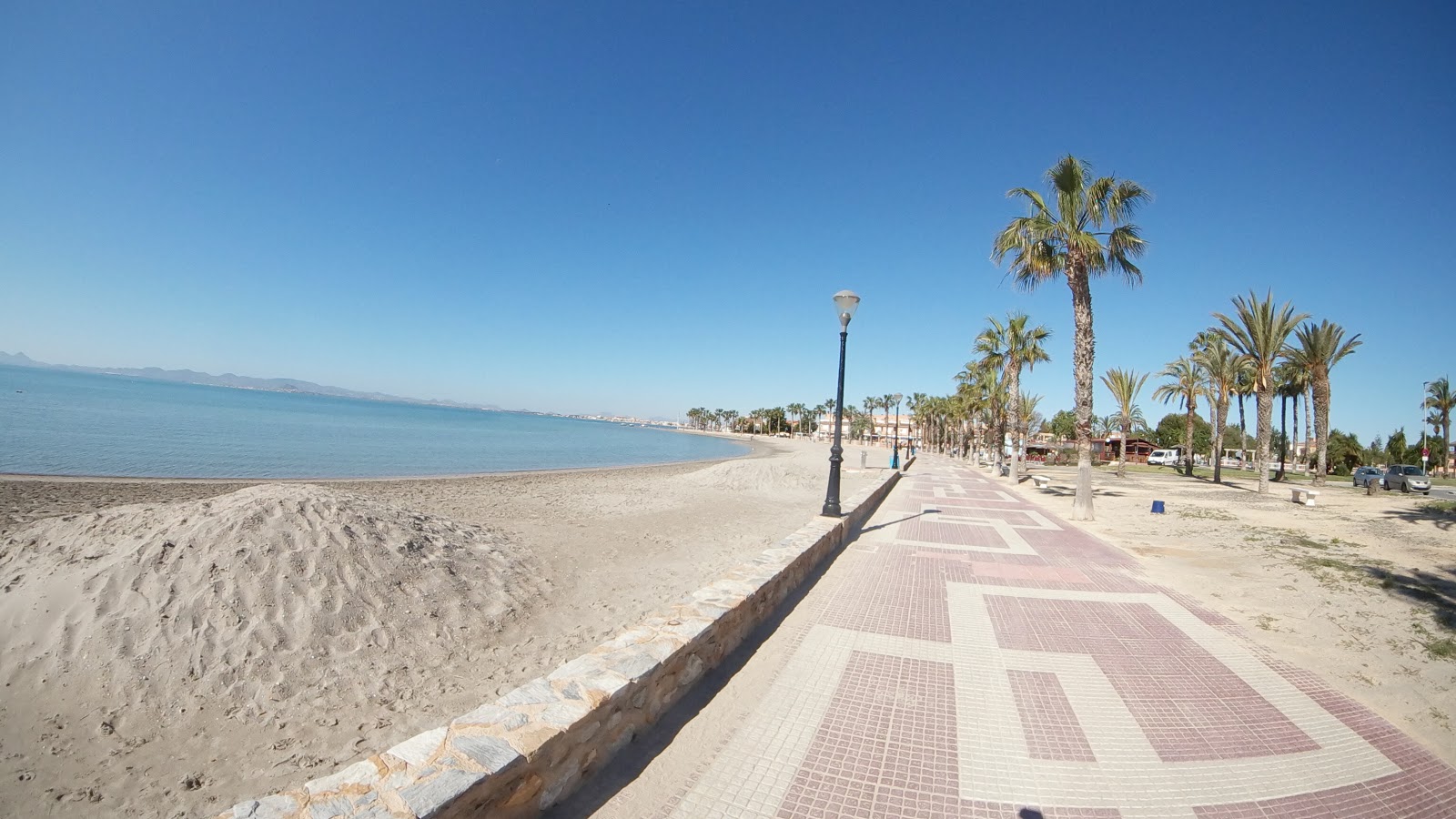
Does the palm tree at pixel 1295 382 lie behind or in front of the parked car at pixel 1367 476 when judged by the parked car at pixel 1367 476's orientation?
behind

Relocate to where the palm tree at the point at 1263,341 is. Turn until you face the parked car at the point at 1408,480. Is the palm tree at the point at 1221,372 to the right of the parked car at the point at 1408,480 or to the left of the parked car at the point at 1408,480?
left

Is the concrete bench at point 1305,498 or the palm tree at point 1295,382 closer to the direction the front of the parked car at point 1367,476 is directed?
the concrete bench

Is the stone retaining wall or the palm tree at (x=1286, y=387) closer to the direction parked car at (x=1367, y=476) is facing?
the stone retaining wall

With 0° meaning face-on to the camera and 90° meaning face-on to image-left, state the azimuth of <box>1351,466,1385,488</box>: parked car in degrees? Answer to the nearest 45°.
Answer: approximately 315°

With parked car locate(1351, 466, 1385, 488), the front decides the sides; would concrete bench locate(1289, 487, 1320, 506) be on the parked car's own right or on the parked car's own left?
on the parked car's own right

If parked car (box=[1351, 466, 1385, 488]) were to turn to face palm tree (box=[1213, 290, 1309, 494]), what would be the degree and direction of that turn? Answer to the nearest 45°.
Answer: approximately 45° to its right

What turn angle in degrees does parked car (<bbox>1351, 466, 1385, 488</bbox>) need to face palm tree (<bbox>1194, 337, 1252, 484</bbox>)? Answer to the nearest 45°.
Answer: approximately 90° to its right

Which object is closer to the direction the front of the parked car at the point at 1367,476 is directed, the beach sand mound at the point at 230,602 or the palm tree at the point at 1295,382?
the beach sand mound

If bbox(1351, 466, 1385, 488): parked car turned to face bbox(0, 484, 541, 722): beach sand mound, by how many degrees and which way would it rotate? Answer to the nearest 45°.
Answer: approximately 45° to its right

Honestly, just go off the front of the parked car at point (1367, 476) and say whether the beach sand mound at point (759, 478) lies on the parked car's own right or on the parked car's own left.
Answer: on the parked car's own right

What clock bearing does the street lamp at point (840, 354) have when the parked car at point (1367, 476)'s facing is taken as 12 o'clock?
The street lamp is roughly at 2 o'clock from the parked car.
